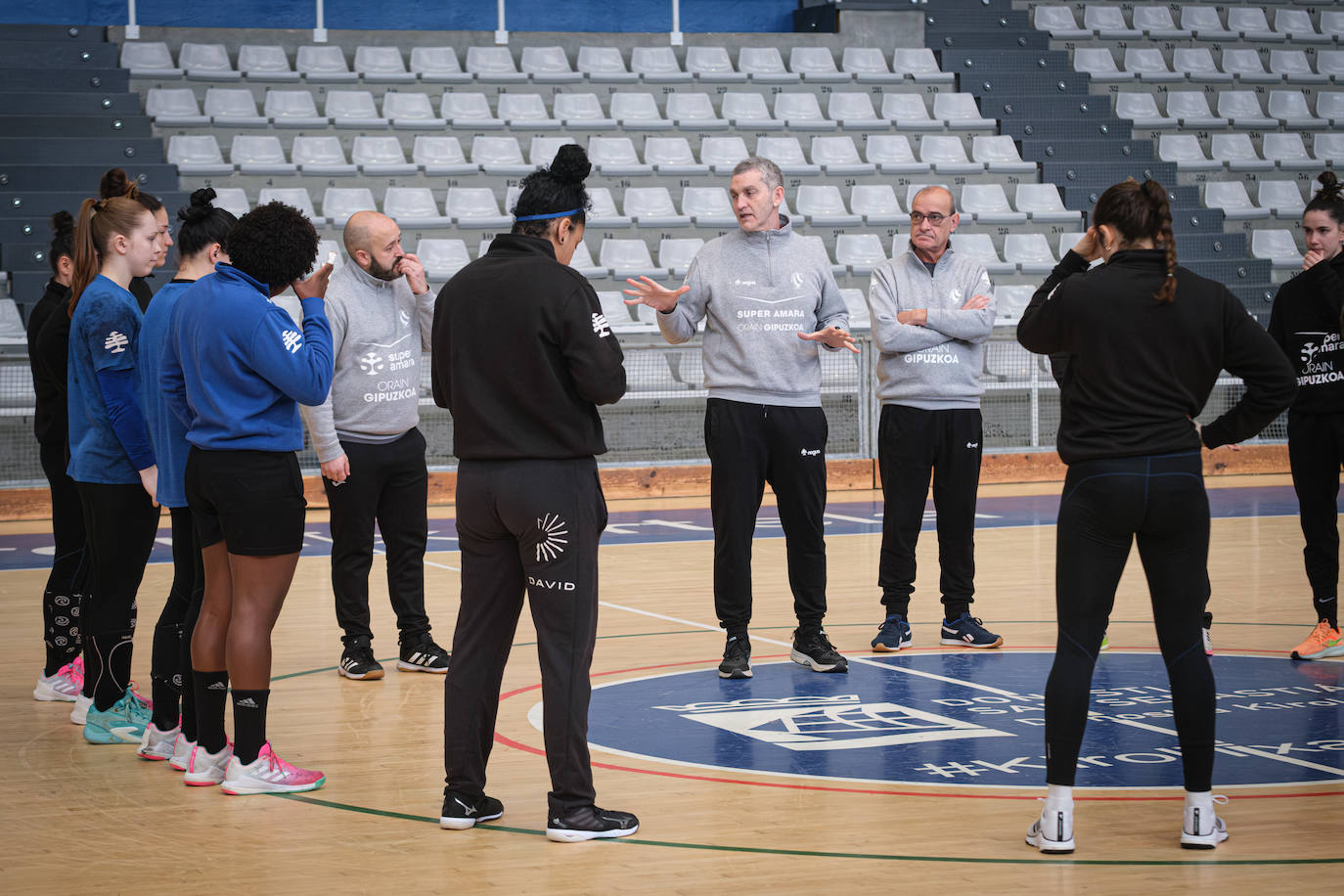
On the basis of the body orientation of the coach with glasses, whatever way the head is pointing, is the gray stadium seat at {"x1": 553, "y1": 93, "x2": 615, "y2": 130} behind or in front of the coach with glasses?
behind

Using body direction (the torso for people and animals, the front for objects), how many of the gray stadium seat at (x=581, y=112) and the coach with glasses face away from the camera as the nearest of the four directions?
0

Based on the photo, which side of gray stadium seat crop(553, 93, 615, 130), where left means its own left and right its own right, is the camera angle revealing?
front

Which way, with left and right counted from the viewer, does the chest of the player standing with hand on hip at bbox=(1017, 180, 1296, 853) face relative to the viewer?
facing away from the viewer

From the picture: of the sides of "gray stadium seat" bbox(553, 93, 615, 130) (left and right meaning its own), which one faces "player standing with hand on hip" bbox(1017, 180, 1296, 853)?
front

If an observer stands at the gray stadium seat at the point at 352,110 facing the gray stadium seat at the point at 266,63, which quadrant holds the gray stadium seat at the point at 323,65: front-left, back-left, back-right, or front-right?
front-right

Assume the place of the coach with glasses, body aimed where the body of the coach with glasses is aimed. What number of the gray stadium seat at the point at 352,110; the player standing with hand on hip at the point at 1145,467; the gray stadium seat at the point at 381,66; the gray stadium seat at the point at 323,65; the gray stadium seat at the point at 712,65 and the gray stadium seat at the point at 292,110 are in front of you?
1

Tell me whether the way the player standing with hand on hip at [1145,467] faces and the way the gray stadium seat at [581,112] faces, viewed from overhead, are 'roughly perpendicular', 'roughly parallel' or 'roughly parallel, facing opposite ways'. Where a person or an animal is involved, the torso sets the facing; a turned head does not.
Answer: roughly parallel, facing opposite ways

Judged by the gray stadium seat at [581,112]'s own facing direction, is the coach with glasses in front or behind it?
in front

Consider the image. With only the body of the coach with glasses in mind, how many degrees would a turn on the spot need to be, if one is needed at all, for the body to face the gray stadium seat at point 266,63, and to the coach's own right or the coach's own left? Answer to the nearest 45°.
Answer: approximately 135° to the coach's own right

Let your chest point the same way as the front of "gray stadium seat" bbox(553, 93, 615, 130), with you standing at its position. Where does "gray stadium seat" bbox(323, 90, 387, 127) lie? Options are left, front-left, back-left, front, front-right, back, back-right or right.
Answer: right

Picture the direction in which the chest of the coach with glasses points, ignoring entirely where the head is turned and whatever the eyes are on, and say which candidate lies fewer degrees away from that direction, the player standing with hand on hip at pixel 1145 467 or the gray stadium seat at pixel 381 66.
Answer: the player standing with hand on hip

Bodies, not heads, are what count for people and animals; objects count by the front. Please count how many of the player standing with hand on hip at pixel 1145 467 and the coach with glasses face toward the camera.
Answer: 1

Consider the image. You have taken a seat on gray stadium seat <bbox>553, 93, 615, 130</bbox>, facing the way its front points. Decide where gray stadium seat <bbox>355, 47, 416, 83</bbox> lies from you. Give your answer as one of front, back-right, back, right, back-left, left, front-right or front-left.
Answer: right

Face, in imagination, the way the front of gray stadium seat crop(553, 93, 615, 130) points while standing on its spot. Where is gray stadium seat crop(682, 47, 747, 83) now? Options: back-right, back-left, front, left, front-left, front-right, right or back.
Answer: back-left

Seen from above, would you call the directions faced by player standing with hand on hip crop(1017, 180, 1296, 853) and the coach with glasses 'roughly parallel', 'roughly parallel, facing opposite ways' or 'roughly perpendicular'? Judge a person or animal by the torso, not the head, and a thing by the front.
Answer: roughly parallel, facing opposite ways
